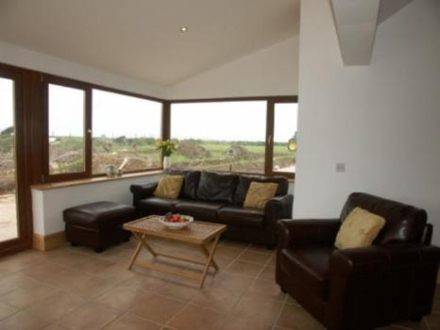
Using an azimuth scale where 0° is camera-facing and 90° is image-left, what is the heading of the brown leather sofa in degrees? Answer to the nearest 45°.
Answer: approximately 45°

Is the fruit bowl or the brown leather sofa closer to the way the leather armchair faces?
the fruit bowl

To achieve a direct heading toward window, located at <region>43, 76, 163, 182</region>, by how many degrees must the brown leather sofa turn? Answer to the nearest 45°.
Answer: approximately 45° to its right

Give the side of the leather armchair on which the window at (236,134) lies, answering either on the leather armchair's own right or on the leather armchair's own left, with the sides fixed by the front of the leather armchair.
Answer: on the leather armchair's own right

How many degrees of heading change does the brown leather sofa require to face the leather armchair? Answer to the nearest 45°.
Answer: approximately 90° to its left

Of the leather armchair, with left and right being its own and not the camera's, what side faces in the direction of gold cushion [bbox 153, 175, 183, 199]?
right

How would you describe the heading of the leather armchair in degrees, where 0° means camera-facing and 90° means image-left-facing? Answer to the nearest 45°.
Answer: approximately 45°

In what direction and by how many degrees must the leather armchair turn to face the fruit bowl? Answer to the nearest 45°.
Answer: approximately 45° to its right

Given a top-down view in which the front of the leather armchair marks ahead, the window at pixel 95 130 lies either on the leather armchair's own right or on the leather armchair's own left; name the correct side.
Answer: on the leather armchair's own right

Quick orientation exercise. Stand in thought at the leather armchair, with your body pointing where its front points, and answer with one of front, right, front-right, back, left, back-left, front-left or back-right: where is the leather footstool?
front-right

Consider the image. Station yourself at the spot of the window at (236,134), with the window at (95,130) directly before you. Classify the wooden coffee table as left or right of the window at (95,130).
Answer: left

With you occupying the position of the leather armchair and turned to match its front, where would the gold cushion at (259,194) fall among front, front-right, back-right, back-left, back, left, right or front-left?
right

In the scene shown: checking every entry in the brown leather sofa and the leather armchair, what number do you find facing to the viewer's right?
0
